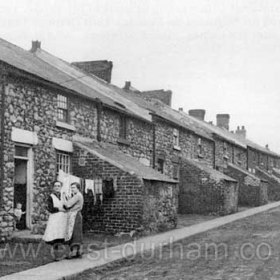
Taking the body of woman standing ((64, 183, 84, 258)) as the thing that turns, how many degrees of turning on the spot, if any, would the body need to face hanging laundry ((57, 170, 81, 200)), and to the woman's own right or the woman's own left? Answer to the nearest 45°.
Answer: approximately 135° to the woman's own right

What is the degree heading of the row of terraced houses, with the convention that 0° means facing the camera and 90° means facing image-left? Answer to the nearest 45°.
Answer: approximately 315°

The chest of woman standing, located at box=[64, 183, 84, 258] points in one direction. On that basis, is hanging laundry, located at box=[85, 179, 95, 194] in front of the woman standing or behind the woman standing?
behind

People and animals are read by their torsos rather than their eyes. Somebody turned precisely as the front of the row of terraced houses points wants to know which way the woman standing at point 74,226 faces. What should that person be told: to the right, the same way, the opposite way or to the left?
to the right

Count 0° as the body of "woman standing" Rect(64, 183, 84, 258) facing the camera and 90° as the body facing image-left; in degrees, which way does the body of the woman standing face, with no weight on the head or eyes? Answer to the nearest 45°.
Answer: approximately 45°

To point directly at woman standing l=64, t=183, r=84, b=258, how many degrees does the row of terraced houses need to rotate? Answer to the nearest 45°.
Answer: approximately 45° to its right

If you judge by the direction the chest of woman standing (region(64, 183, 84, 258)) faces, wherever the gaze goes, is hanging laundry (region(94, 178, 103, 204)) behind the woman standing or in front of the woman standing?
behind
